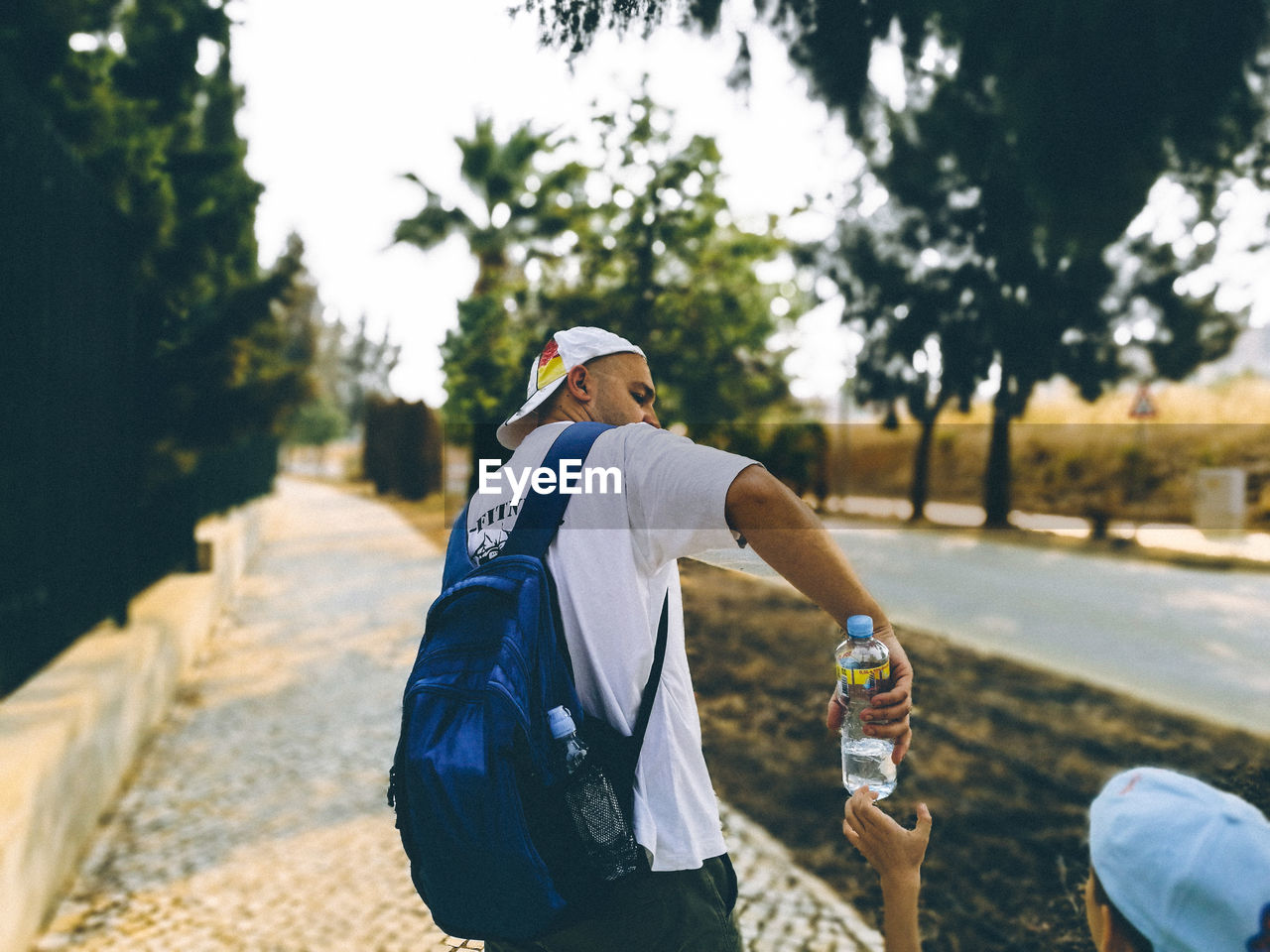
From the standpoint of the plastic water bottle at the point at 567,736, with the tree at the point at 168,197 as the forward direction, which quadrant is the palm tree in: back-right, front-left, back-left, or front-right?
front-right

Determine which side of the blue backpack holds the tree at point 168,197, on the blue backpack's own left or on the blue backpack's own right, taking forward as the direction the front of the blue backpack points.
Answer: on the blue backpack's own right

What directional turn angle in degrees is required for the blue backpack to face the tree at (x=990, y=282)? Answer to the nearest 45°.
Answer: approximately 180°

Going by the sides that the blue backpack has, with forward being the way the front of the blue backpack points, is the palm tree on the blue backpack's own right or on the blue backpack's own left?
on the blue backpack's own right

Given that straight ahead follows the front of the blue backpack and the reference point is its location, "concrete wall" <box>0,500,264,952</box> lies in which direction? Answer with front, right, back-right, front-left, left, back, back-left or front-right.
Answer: right

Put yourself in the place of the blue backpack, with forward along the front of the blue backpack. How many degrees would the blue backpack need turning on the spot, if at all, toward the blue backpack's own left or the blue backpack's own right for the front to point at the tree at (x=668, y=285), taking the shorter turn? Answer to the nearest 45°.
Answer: approximately 135° to the blue backpack's own right

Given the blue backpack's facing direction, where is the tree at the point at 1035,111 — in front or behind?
behind
